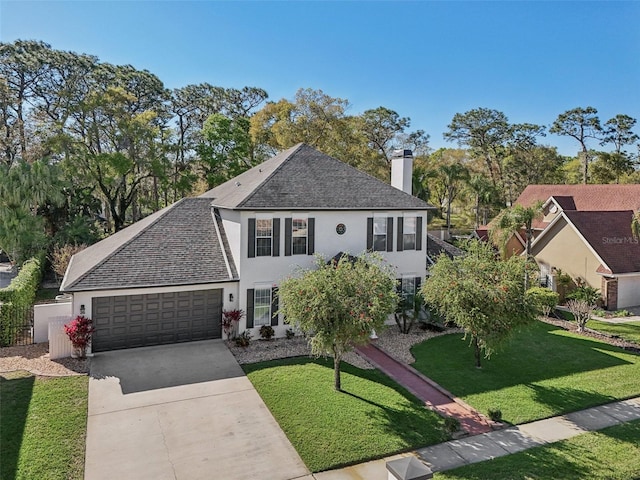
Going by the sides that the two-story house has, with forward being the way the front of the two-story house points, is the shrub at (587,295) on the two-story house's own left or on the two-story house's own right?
on the two-story house's own left

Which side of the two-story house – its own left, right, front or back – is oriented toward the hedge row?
right

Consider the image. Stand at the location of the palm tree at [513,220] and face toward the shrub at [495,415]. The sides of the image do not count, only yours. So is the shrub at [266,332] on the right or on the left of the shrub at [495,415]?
right

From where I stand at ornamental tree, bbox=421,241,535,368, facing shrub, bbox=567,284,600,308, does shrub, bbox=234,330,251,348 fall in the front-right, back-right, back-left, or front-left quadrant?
back-left

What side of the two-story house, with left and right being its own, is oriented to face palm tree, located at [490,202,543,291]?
left

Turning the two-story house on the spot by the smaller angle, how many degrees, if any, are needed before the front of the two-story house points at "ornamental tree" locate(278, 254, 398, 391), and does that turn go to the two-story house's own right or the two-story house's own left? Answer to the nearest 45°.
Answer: approximately 45° to the two-story house's own left

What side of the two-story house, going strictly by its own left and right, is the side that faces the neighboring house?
left

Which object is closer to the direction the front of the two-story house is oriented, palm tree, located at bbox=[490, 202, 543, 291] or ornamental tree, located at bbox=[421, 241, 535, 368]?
the ornamental tree

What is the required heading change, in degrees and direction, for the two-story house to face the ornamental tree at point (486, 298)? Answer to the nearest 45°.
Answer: approximately 45° to its left

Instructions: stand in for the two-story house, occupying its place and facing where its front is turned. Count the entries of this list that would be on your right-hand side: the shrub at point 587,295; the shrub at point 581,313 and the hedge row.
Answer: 1

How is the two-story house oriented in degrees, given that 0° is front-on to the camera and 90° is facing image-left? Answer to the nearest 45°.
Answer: approximately 0°
